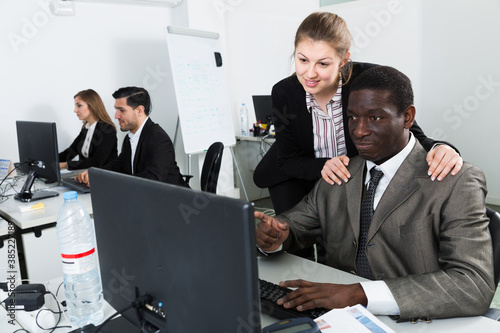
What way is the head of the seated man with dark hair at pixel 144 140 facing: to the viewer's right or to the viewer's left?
to the viewer's left

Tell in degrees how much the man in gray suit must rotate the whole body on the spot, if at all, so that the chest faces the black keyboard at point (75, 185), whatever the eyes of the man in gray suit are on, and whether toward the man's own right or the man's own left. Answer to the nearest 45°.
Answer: approximately 90° to the man's own right

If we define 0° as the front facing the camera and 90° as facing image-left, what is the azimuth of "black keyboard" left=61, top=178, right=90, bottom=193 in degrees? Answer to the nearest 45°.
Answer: approximately 225°

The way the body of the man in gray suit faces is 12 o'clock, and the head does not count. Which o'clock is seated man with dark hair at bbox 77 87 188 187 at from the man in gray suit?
The seated man with dark hair is roughly at 3 o'clock from the man in gray suit.

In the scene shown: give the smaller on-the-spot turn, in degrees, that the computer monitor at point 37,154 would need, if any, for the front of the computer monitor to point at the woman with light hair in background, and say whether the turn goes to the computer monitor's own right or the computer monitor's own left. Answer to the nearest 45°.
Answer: approximately 45° to the computer monitor's own left

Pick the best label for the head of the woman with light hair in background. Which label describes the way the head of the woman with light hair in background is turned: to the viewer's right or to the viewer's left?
to the viewer's left

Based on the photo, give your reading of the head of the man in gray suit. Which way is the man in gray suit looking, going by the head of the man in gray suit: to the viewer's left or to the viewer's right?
to the viewer's left

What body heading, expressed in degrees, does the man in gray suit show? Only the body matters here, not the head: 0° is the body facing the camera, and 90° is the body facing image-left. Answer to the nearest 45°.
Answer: approximately 45°
